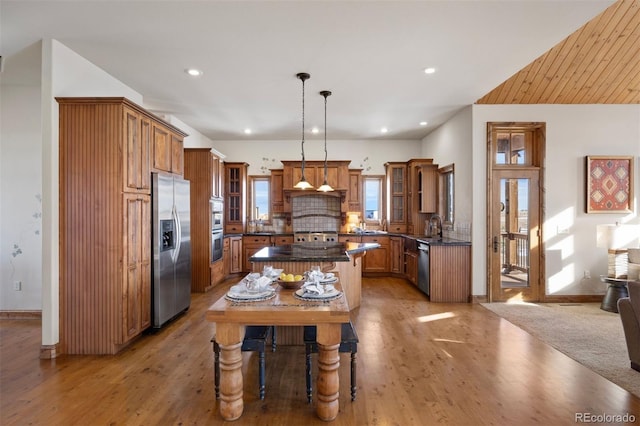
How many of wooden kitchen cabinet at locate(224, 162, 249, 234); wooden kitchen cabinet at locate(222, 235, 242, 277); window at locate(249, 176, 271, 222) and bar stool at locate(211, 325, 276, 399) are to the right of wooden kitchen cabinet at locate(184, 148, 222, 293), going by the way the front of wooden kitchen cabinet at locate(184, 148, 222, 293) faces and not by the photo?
1

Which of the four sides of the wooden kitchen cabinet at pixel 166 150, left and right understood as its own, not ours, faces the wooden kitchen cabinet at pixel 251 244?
left

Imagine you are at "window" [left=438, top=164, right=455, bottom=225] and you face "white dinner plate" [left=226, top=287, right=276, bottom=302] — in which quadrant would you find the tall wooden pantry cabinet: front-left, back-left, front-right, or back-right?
front-right

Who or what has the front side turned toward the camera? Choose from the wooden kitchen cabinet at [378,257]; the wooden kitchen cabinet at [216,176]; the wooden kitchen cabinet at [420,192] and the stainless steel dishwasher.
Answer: the wooden kitchen cabinet at [378,257]

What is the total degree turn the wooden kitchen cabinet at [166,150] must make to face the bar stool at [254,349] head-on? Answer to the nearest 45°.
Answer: approximately 45° to its right

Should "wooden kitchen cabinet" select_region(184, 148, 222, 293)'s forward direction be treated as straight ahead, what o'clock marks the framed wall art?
The framed wall art is roughly at 1 o'clock from the wooden kitchen cabinet.

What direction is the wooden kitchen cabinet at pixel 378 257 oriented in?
toward the camera

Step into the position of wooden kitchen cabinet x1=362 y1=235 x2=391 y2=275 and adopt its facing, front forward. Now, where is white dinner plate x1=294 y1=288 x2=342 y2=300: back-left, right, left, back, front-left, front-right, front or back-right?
front

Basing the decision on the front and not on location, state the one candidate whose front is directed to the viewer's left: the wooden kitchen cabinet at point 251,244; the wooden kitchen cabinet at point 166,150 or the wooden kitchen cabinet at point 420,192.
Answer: the wooden kitchen cabinet at point 420,192

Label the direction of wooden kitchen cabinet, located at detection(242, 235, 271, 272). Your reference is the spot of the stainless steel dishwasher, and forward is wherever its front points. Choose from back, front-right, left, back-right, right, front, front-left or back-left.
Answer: front

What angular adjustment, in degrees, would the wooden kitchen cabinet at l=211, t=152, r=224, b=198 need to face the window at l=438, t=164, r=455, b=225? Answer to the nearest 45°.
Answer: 0° — it already faces it

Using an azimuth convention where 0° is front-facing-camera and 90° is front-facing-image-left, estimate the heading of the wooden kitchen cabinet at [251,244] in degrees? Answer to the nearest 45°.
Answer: approximately 0°

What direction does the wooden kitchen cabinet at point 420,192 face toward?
to the viewer's left

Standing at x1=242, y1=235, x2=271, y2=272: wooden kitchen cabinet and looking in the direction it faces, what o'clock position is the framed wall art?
The framed wall art is roughly at 10 o'clock from the wooden kitchen cabinet.

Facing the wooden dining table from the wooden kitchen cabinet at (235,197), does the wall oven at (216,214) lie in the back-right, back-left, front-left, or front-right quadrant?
front-right

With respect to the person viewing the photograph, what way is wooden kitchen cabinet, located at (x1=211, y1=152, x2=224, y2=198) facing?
facing to the right of the viewer
